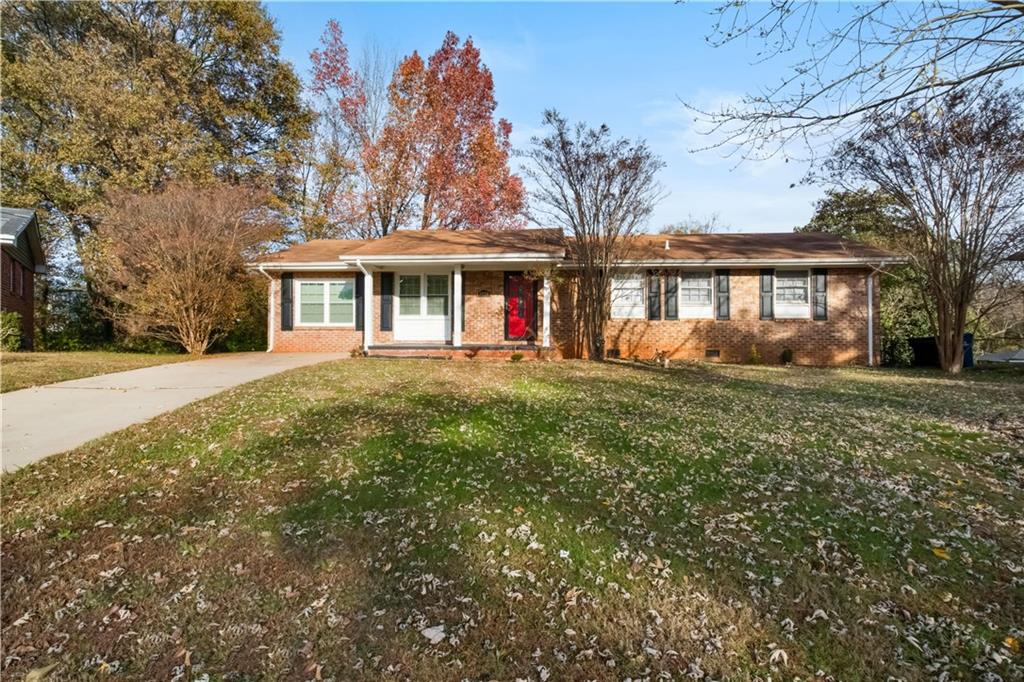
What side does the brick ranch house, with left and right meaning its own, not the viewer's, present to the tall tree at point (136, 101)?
right

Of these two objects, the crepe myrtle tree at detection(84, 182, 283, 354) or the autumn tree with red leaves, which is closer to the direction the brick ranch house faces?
the crepe myrtle tree

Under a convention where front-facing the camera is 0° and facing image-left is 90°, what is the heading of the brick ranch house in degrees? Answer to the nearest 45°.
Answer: approximately 0°

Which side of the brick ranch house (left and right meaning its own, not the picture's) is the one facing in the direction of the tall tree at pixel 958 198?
left

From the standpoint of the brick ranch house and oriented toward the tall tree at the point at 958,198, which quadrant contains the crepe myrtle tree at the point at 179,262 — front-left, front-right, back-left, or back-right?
back-right

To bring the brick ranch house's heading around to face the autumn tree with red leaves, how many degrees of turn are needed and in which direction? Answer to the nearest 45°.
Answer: approximately 135° to its right

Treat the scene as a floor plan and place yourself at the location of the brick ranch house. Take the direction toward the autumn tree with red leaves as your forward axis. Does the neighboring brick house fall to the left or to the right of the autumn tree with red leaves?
left

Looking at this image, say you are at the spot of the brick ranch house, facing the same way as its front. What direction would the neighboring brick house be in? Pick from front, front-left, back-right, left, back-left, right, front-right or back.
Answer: right

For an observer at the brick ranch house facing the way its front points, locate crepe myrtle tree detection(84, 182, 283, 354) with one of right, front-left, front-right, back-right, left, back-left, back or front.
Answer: right
